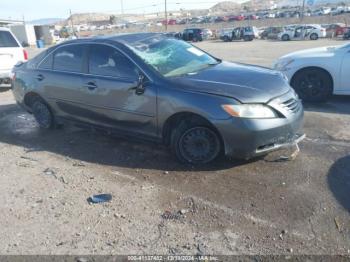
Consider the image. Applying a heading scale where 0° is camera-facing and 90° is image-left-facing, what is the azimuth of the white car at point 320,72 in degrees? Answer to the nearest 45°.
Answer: approximately 90°

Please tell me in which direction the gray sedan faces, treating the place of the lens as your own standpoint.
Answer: facing the viewer and to the right of the viewer

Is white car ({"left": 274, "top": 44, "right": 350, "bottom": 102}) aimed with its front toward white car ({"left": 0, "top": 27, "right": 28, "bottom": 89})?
yes

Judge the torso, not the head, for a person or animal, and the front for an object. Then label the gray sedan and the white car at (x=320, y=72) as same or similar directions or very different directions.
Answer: very different directions

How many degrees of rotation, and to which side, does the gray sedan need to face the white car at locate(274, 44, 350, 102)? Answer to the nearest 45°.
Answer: approximately 90° to its left

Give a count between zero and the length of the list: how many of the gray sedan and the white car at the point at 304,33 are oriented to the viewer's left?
1

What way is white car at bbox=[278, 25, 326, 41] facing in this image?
to the viewer's left

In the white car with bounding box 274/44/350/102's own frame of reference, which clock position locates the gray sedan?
The gray sedan is roughly at 10 o'clock from the white car.

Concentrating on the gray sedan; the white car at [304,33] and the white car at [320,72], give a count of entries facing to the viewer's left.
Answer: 2

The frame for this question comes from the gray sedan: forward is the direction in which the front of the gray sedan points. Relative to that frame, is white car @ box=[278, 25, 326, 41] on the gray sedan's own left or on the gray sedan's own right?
on the gray sedan's own left

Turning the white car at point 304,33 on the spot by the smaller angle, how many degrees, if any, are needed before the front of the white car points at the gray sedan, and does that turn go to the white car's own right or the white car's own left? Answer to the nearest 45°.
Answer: approximately 90° to the white car's own left

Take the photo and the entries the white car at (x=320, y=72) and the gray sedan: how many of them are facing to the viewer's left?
1

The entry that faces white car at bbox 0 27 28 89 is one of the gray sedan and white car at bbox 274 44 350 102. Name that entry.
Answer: white car at bbox 274 44 350 102

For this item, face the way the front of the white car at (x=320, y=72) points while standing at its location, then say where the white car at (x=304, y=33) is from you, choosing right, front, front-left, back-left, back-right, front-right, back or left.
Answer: right

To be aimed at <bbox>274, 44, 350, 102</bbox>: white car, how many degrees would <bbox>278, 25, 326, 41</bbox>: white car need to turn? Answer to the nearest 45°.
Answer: approximately 90° to its left
